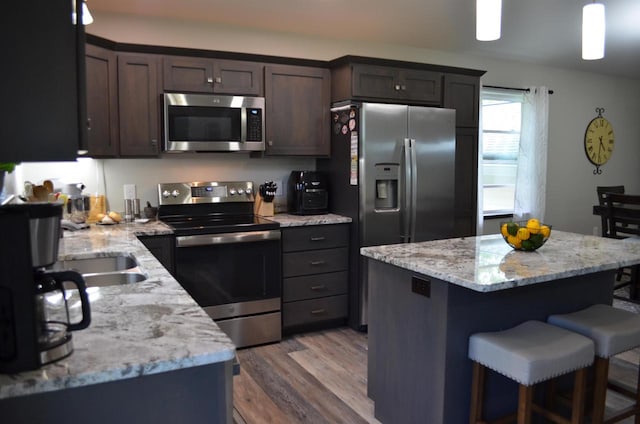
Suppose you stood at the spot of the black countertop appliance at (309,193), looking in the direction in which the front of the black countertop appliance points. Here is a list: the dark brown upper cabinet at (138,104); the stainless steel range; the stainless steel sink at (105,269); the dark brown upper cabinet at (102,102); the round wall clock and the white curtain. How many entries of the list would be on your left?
2

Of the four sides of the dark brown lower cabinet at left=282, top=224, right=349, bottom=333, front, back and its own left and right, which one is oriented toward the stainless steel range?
right

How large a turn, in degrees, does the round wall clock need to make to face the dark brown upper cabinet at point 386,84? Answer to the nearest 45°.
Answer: approximately 45° to its right

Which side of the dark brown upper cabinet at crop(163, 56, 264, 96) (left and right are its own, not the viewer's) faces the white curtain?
left

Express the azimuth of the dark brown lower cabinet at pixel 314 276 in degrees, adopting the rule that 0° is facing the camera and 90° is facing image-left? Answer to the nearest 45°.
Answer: approximately 315°

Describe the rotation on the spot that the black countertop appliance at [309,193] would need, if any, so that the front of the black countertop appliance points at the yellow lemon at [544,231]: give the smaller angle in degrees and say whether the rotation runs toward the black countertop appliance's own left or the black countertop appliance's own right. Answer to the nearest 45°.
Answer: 0° — it already faces it

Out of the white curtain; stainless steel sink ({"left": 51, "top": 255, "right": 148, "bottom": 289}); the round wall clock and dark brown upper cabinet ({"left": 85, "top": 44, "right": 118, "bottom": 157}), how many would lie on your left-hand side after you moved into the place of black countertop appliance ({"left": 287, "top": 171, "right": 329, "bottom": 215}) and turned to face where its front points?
2

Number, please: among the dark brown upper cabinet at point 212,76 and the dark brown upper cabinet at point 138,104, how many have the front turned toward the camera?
2

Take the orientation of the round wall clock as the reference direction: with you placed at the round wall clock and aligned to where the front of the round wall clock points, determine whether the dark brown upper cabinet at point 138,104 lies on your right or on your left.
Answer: on your right

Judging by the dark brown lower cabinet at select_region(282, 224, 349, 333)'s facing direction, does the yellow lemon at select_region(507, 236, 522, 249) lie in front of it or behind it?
in front

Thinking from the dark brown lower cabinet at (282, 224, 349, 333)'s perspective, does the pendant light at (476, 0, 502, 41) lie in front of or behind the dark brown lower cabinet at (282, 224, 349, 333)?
in front
